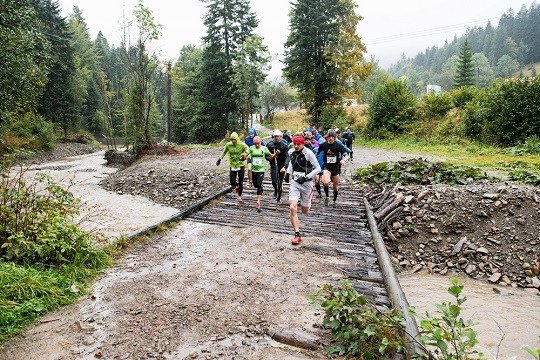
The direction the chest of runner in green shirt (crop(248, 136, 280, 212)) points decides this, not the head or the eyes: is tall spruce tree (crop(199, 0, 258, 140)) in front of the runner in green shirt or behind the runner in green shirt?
behind

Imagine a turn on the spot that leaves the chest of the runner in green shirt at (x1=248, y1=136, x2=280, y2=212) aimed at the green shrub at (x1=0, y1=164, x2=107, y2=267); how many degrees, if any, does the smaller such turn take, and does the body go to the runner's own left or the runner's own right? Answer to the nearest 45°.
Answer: approximately 45° to the runner's own right

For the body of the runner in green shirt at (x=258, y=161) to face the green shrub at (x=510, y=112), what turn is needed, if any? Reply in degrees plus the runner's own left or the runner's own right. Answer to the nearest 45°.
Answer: approximately 135° to the runner's own left

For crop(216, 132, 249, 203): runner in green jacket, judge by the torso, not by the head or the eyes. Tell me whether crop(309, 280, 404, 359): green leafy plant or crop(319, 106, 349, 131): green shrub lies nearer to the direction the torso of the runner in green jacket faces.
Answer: the green leafy plant

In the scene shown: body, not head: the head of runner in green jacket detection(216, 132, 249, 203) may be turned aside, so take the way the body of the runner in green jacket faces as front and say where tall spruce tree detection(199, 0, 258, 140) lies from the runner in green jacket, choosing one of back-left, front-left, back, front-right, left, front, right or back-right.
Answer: back

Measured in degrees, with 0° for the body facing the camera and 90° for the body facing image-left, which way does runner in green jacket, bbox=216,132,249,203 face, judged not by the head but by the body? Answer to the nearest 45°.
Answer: approximately 0°

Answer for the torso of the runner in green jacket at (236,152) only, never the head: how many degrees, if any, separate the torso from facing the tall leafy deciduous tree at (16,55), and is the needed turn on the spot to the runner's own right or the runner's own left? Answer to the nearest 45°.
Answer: approximately 135° to the runner's own right

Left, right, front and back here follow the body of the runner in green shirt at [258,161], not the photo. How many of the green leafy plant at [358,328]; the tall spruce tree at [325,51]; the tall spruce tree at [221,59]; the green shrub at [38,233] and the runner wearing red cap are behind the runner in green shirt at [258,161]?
2

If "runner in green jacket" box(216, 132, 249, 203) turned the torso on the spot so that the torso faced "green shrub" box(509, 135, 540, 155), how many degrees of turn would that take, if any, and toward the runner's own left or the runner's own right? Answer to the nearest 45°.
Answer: approximately 135° to the runner's own left

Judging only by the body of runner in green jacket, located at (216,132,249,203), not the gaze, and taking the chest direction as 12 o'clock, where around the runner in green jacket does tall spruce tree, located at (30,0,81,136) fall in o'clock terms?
The tall spruce tree is roughly at 5 o'clock from the runner in green jacket.

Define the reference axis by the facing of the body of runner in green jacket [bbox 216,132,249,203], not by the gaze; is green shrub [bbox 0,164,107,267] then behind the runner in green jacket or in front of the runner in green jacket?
in front

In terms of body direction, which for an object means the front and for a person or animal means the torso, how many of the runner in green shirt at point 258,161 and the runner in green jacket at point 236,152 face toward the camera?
2
